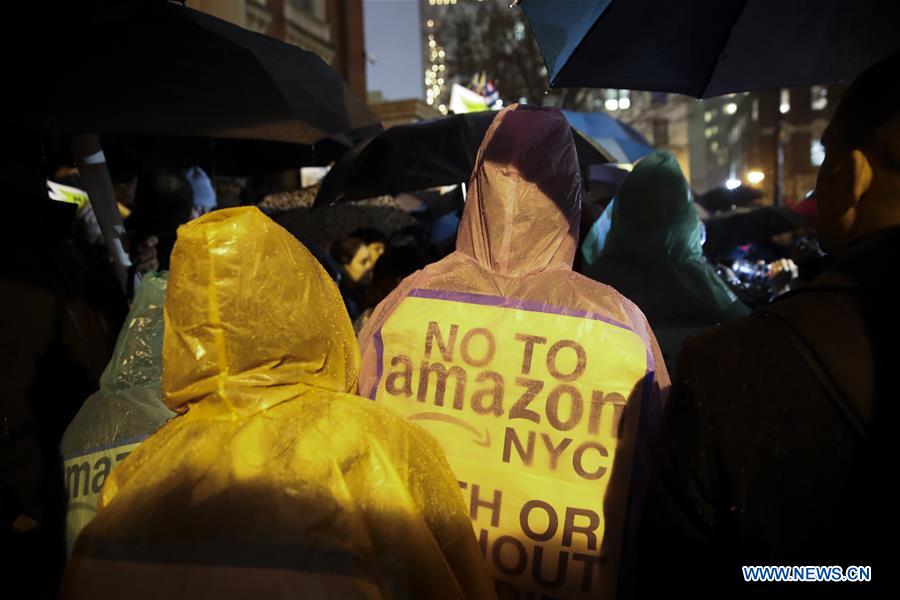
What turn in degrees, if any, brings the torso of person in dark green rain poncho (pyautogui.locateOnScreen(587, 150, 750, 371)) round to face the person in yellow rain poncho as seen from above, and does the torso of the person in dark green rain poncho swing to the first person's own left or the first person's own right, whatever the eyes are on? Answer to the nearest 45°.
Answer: approximately 180°

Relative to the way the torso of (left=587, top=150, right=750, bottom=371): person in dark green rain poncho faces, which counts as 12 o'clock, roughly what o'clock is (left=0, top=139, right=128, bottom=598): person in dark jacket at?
(left=0, top=139, right=128, bottom=598): person in dark jacket is roughly at 8 o'clock from (left=587, top=150, right=750, bottom=371): person in dark green rain poncho.

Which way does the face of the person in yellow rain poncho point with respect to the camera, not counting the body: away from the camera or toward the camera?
away from the camera

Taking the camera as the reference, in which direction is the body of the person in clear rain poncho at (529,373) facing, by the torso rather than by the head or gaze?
away from the camera

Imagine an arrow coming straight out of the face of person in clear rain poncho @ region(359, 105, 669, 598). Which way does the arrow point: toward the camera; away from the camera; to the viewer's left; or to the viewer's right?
away from the camera

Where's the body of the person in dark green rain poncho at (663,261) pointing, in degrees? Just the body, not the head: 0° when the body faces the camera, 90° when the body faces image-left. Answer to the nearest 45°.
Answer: approximately 180°

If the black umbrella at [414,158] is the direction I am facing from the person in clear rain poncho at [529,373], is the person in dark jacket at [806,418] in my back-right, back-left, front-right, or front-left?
back-right

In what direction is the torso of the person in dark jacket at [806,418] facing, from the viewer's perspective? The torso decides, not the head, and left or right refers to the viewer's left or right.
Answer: facing away from the viewer and to the left of the viewer

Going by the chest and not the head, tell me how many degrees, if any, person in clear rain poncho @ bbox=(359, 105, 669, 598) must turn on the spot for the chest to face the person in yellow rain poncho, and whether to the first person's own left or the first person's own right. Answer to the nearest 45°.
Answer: approximately 135° to the first person's own left

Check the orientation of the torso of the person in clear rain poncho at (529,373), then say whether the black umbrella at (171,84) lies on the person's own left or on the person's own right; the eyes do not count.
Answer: on the person's own left

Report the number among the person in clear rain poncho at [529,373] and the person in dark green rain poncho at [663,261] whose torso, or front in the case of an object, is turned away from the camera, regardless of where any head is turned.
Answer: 2
